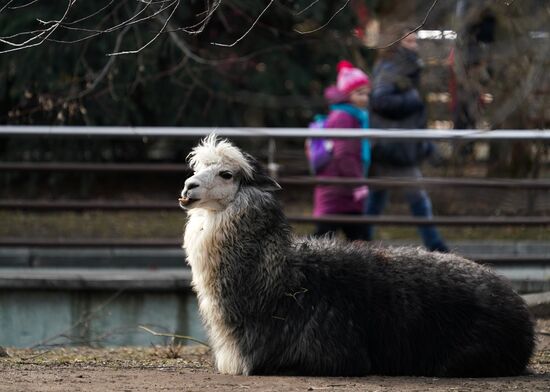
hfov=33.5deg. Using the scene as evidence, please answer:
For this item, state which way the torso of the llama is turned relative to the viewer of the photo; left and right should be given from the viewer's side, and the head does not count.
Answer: facing to the left of the viewer

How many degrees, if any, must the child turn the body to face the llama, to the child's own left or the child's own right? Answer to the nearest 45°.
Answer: approximately 90° to the child's own right

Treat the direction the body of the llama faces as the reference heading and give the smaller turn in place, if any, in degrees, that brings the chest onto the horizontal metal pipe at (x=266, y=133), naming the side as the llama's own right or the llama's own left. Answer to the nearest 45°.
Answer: approximately 90° to the llama's own right

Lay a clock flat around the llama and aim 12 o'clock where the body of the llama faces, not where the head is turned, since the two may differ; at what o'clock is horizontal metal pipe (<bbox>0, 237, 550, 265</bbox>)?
The horizontal metal pipe is roughly at 2 o'clock from the llama.

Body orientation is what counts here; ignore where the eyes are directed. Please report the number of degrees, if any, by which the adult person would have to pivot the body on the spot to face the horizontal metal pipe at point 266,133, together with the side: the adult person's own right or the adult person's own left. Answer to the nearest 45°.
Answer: approximately 135° to the adult person's own right

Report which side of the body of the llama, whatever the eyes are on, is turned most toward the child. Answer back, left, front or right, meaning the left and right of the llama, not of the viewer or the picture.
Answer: right

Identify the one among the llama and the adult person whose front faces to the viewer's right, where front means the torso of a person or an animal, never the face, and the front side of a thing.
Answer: the adult person

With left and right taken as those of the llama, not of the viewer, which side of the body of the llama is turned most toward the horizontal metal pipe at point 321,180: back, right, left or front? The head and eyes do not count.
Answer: right

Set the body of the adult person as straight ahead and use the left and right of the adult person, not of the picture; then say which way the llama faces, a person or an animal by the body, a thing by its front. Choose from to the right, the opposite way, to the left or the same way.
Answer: the opposite way

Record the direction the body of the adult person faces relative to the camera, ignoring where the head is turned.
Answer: to the viewer's right

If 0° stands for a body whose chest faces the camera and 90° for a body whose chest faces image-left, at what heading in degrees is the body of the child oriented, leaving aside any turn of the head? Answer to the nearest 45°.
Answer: approximately 270°

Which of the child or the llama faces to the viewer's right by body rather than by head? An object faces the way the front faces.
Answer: the child
